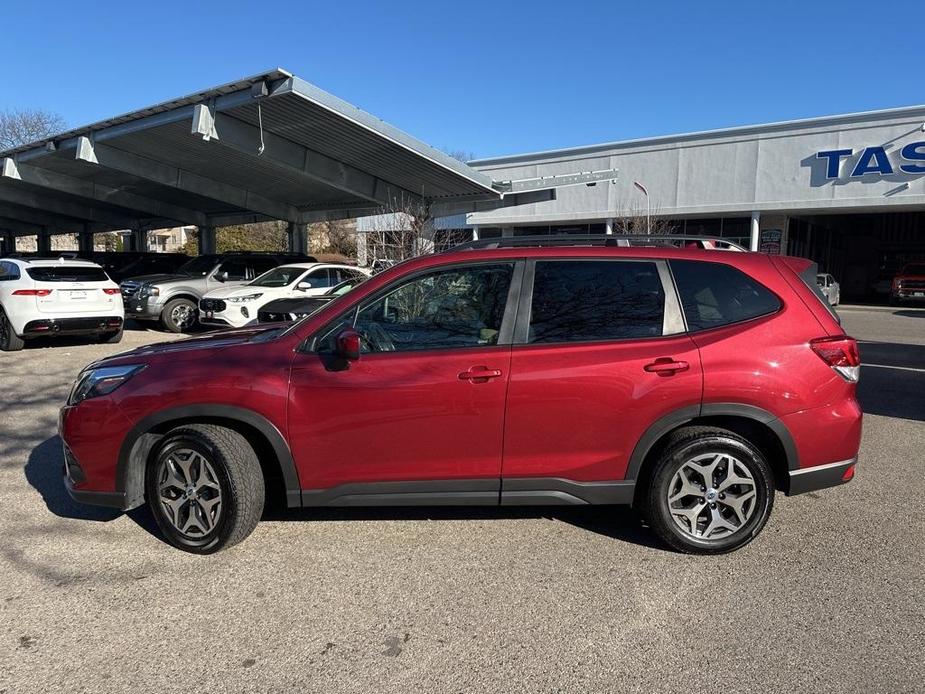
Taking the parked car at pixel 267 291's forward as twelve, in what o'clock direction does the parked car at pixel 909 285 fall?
the parked car at pixel 909 285 is roughly at 7 o'clock from the parked car at pixel 267 291.

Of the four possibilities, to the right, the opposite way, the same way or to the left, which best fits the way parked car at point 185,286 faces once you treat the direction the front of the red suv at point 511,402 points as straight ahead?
to the left

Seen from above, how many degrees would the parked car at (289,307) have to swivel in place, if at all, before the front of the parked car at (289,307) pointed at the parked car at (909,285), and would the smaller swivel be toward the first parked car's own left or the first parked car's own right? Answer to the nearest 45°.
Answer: approximately 135° to the first parked car's own left

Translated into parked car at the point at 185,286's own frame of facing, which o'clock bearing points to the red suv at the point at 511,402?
The red suv is roughly at 10 o'clock from the parked car.

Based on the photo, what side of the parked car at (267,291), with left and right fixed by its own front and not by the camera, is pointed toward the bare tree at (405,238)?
back

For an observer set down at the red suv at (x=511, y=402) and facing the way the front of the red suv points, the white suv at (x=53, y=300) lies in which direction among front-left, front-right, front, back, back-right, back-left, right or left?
front-right

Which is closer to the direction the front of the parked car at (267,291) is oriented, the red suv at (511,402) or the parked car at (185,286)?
the red suv

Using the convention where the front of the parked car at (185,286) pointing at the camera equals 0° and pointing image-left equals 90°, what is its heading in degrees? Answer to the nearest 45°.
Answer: approximately 45°

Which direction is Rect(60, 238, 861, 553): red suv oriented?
to the viewer's left

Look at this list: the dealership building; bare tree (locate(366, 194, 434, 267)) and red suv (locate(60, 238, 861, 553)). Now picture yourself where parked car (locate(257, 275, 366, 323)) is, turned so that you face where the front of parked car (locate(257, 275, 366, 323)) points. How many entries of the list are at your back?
2
